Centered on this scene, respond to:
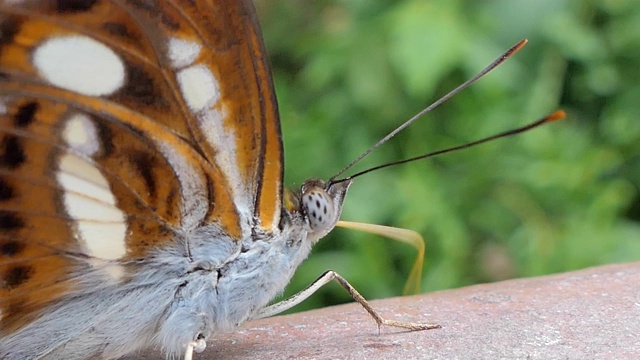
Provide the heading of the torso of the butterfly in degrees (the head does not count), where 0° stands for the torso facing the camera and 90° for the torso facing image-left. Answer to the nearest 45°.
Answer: approximately 270°
